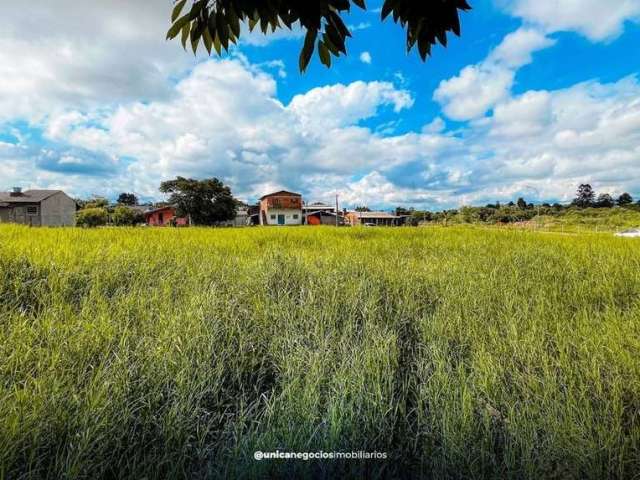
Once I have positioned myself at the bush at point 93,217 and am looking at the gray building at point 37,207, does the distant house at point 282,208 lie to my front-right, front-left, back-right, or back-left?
back-right

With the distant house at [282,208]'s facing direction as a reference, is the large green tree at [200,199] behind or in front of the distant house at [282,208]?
in front

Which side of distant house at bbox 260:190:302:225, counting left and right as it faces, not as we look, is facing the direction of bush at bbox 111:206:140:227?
right

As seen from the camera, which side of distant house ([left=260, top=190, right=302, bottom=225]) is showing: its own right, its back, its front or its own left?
front

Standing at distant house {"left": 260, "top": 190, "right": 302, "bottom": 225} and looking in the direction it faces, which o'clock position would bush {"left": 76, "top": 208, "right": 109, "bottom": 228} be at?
The bush is roughly at 2 o'clock from the distant house.

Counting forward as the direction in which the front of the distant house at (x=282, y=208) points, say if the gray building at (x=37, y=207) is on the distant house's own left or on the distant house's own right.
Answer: on the distant house's own right
